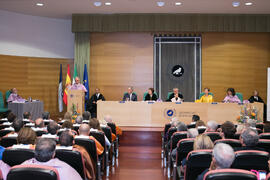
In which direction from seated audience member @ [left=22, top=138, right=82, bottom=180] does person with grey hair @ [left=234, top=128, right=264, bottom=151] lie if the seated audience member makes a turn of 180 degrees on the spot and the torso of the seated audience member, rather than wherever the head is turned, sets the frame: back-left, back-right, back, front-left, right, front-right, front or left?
left

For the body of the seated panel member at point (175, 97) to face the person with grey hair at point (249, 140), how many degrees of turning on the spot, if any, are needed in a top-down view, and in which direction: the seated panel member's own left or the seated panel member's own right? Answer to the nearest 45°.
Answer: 0° — they already face them

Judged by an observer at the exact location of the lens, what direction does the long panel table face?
facing the viewer

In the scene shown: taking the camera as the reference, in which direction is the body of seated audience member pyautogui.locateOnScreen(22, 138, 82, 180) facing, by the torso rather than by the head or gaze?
away from the camera

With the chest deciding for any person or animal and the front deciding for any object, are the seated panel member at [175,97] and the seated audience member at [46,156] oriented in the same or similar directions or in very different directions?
very different directions

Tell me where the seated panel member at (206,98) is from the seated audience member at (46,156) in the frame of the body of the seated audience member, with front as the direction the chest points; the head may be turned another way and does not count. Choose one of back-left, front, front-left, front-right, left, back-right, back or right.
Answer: front-right

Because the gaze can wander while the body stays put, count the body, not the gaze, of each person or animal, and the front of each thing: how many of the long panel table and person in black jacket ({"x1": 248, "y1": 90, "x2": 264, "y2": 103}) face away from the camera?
0

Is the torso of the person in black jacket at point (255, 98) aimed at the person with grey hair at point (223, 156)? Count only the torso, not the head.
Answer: yes

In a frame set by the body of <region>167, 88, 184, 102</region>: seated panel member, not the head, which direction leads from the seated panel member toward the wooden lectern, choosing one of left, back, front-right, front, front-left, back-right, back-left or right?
right

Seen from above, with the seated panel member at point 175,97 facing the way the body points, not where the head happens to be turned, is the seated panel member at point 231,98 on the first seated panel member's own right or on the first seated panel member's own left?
on the first seated panel member's own left

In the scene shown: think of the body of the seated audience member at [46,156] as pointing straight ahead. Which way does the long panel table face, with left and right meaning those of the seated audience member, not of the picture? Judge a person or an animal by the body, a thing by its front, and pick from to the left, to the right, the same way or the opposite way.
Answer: the opposite way

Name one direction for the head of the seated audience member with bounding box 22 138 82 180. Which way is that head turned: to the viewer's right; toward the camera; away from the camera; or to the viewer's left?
away from the camera

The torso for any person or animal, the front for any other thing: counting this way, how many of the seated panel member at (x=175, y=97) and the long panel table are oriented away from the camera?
0

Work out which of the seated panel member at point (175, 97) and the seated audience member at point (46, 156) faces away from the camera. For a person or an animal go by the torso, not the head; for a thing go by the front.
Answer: the seated audience member
